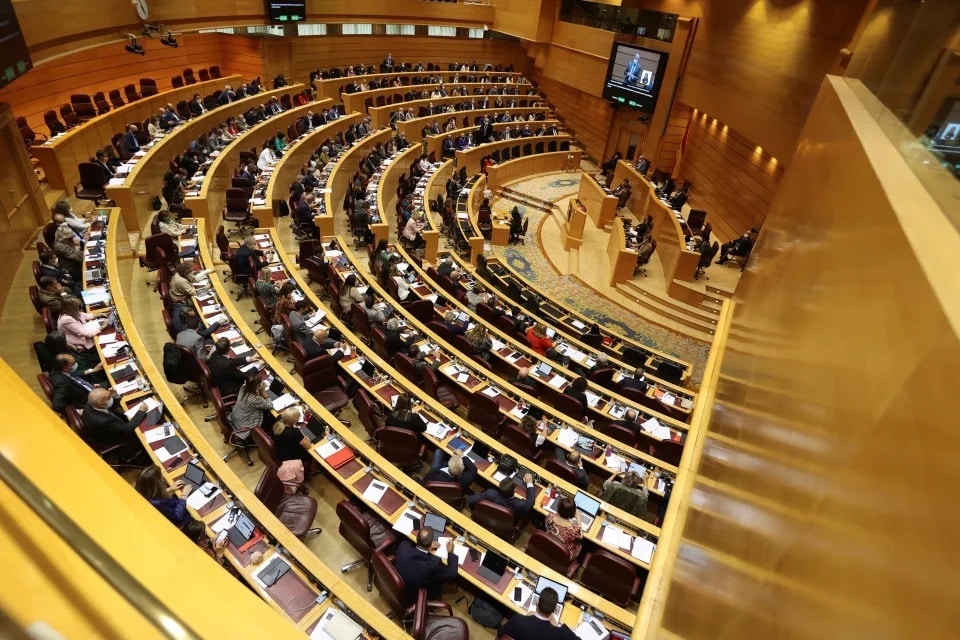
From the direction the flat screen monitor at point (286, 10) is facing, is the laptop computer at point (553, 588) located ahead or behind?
ahead

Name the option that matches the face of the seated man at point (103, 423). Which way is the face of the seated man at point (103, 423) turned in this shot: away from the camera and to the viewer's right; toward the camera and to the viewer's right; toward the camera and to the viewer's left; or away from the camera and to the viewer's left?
away from the camera and to the viewer's right

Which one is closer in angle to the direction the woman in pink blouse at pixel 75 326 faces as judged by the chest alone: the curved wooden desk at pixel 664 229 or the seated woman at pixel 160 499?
the curved wooden desk

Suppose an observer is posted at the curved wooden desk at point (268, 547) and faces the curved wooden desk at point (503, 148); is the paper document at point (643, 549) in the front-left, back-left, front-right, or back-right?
front-right

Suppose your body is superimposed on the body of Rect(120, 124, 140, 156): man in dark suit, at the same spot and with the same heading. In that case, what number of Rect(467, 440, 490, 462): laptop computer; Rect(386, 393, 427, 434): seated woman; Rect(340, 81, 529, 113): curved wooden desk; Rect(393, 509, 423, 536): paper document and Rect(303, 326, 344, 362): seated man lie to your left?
1

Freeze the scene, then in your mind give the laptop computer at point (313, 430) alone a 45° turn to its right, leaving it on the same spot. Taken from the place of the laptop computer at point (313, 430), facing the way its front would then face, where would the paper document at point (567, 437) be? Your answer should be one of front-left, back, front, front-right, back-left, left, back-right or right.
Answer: back

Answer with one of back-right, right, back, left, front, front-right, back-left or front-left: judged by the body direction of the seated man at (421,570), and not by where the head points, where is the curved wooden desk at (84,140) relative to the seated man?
left

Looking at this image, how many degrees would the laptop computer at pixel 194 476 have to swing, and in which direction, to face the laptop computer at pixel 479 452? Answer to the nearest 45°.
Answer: approximately 135° to its left

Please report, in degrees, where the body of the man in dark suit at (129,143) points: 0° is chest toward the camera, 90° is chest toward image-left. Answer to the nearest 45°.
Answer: approximately 315°

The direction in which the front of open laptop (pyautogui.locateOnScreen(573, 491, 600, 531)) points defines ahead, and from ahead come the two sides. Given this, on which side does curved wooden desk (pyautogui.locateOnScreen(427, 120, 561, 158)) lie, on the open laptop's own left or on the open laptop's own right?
on the open laptop's own right

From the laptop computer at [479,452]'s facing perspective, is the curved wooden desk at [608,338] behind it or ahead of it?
behind

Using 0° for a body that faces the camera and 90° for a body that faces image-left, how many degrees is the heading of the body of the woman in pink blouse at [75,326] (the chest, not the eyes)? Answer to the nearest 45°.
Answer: approximately 270°

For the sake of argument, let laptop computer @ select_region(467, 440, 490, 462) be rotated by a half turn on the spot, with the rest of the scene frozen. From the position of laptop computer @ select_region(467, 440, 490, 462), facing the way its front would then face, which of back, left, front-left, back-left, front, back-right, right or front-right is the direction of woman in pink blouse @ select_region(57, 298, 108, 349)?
back-left

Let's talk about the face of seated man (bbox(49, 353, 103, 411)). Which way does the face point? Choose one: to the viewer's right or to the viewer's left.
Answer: to the viewer's right

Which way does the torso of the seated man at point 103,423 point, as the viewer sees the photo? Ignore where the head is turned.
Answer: to the viewer's right
